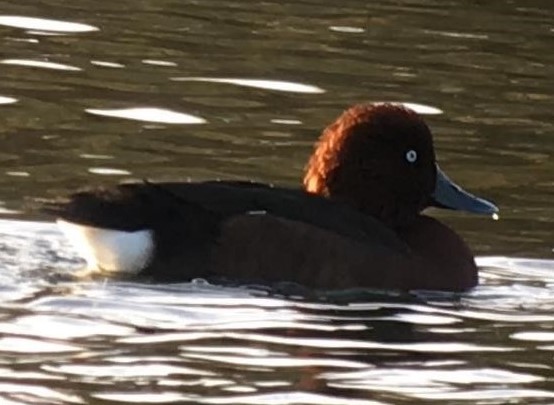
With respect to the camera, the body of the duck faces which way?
to the viewer's right
